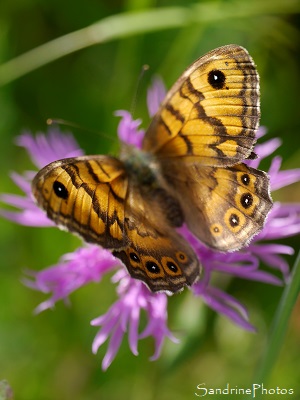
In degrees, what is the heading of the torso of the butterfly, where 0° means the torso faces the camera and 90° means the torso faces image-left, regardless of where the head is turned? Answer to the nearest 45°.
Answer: approximately 135°
